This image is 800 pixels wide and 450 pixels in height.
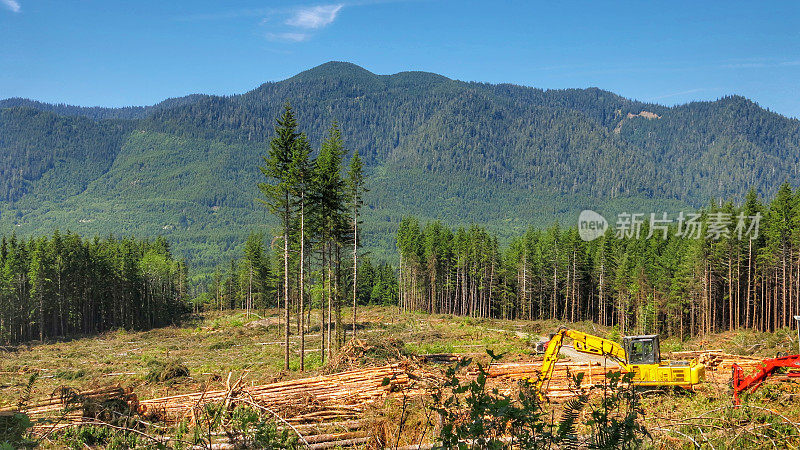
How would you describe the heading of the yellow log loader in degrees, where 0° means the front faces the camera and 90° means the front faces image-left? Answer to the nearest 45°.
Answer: approximately 90°

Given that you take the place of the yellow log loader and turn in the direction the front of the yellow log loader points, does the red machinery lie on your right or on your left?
on your left

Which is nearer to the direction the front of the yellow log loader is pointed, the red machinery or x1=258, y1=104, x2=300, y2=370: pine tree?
the pine tree

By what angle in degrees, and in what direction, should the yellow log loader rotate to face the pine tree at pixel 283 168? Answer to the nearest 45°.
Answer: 0° — it already faces it
